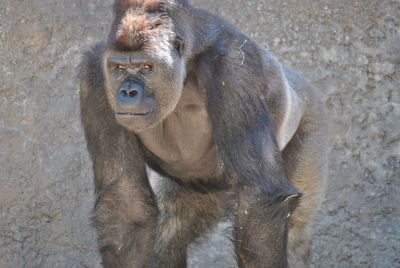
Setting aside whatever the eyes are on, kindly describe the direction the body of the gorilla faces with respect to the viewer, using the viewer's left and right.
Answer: facing the viewer and to the left of the viewer
